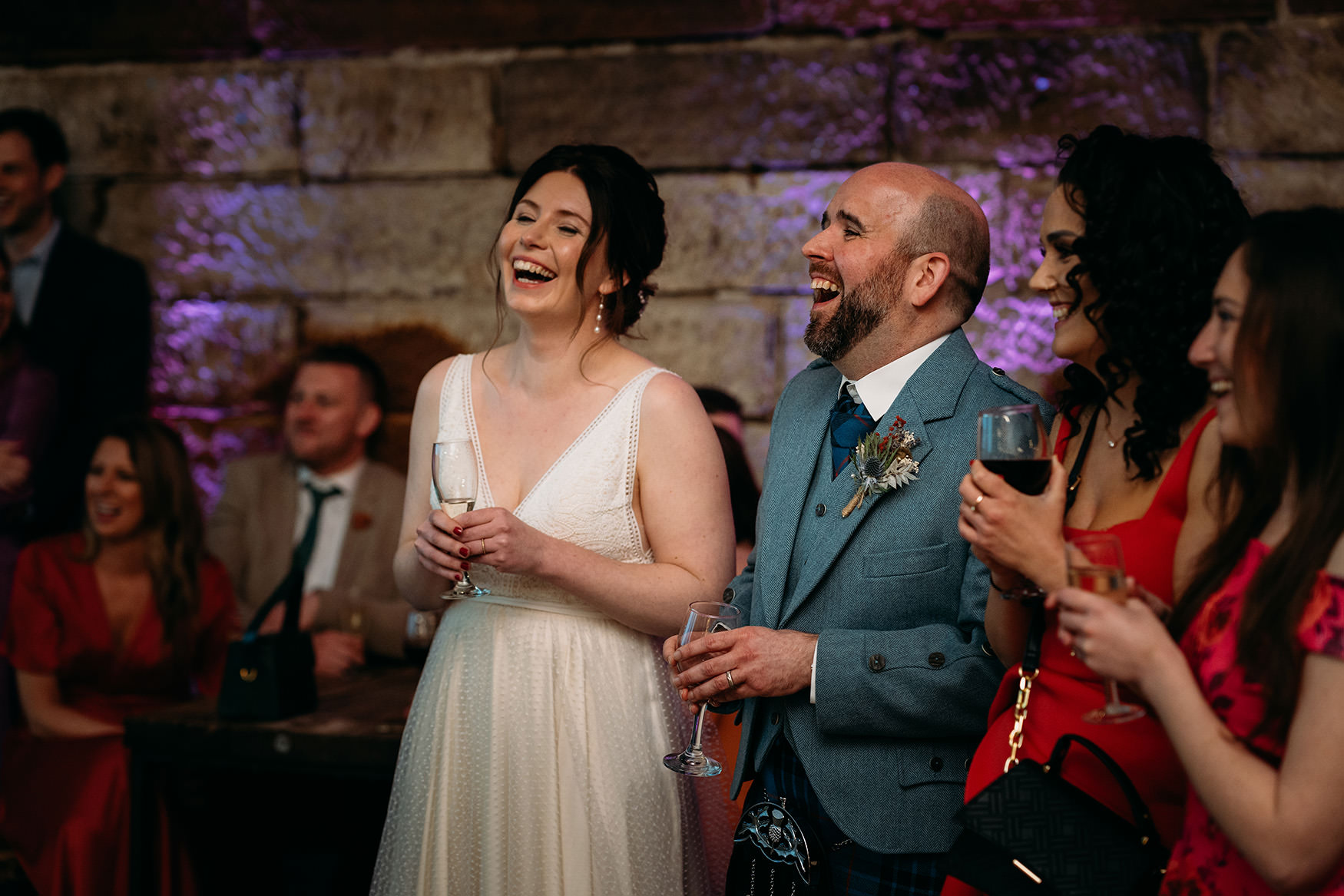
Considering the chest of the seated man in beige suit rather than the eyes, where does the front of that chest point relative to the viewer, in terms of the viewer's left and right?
facing the viewer and to the left of the viewer

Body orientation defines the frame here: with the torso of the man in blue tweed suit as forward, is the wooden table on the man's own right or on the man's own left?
on the man's own right

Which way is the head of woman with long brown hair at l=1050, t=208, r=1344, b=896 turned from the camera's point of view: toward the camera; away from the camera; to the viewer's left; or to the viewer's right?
to the viewer's left

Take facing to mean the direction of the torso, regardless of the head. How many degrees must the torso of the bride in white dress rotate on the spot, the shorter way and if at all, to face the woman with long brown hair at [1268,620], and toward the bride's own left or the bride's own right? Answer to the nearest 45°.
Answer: approximately 90° to the bride's own left

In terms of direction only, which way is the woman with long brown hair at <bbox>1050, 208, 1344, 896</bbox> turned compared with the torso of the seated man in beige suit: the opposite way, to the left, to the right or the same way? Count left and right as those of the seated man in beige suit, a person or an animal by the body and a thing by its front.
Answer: to the right

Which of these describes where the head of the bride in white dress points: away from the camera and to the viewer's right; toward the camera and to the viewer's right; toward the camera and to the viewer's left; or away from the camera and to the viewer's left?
toward the camera and to the viewer's left

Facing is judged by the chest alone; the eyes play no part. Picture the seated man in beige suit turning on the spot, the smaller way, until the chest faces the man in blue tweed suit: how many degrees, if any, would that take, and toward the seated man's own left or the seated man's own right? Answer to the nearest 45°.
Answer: approximately 45° to the seated man's own left

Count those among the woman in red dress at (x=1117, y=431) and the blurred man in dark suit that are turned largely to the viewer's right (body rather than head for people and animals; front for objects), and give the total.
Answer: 0

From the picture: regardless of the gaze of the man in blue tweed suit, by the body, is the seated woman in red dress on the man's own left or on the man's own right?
on the man's own right

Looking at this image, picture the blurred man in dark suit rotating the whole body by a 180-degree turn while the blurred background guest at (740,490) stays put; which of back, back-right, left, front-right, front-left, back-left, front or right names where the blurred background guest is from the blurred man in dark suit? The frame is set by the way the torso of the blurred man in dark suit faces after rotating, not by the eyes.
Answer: right

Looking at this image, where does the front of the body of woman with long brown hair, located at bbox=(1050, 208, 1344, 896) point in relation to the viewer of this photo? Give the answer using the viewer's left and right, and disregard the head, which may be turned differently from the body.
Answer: facing to the left of the viewer

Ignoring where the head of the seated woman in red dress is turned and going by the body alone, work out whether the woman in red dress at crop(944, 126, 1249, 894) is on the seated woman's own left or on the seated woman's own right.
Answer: on the seated woman's own left
